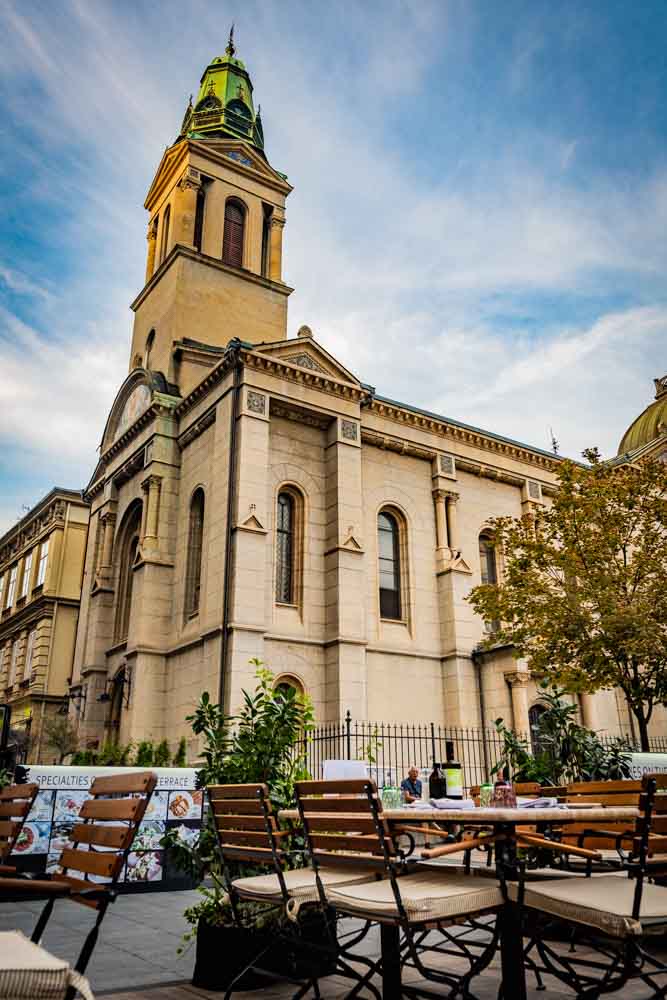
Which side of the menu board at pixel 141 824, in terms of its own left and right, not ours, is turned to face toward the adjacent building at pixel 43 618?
back

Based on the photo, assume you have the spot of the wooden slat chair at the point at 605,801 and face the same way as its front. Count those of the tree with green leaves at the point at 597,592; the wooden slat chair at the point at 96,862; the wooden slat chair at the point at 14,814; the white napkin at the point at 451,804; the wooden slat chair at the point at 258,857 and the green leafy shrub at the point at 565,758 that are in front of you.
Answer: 4

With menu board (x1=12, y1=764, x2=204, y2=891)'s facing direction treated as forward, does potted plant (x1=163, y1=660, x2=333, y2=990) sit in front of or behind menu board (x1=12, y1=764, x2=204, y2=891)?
in front

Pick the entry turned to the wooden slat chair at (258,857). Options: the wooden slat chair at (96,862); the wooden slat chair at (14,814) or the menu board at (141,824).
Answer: the menu board

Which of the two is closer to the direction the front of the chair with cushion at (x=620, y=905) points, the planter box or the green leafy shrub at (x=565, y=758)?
the planter box

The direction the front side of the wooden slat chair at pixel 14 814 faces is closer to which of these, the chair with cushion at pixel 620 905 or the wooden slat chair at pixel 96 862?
the wooden slat chair

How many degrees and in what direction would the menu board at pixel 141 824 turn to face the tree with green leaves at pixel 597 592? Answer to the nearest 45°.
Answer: approximately 90° to its left

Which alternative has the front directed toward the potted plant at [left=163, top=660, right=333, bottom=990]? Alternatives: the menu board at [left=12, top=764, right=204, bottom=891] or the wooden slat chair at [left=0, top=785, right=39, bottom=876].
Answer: the menu board

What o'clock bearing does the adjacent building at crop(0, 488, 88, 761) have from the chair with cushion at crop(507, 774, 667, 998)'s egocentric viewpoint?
The adjacent building is roughly at 3 o'clock from the chair with cushion.
